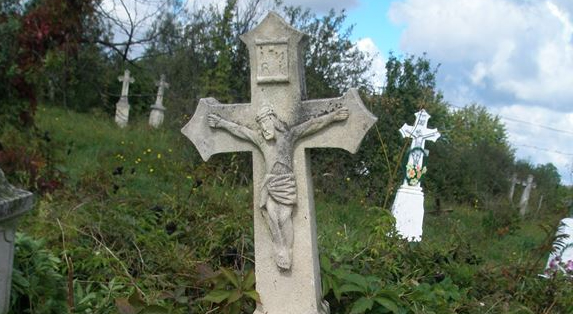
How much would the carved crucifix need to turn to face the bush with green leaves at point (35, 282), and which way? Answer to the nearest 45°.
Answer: approximately 90° to its right

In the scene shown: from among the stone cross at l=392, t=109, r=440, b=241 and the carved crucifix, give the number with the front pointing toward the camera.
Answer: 2

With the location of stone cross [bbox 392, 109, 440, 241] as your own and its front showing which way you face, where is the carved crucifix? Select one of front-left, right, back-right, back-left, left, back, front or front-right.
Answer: front

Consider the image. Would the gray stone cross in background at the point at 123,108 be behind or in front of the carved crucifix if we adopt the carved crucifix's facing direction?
behind

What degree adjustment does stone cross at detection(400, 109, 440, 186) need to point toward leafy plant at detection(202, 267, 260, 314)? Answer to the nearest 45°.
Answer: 0° — it already faces it

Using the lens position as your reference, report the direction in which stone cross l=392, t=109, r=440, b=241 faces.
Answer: facing the viewer

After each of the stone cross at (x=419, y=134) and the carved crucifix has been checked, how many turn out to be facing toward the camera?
2

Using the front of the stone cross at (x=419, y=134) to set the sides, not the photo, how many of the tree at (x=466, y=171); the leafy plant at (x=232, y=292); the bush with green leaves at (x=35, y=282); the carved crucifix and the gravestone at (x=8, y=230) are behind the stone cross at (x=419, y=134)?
1

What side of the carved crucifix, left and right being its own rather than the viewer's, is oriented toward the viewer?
front

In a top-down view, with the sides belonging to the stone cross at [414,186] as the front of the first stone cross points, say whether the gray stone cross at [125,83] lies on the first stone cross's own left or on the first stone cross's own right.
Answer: on the first stone cross's own right

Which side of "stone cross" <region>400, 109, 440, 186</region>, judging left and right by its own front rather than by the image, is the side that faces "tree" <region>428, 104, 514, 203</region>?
back

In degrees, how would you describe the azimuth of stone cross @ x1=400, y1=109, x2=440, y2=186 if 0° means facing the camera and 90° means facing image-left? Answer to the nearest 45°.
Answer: approximately 0°
